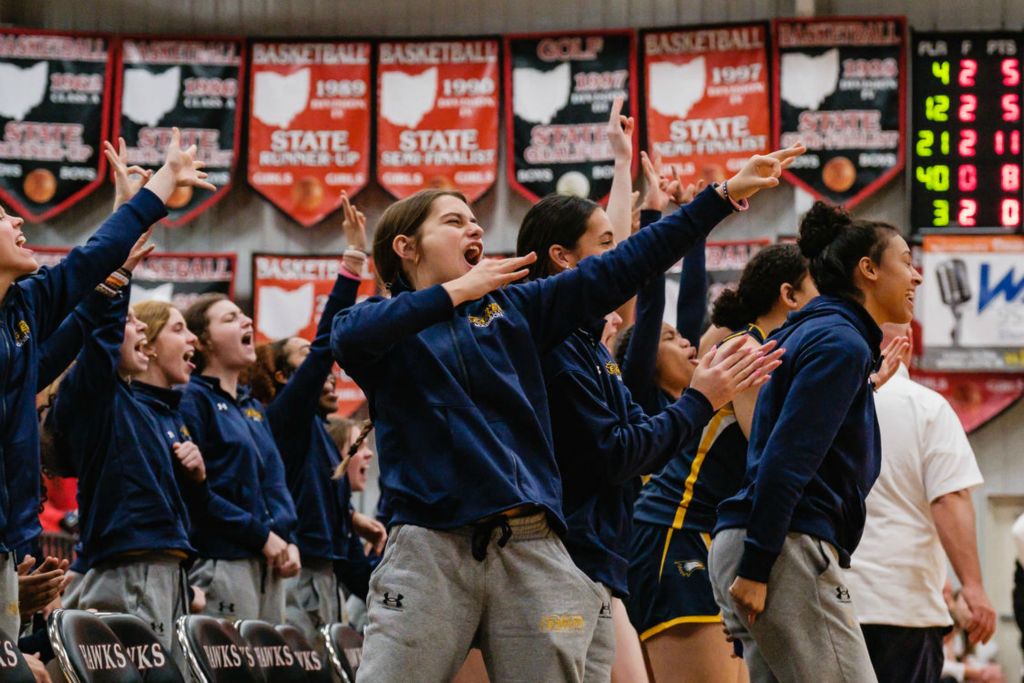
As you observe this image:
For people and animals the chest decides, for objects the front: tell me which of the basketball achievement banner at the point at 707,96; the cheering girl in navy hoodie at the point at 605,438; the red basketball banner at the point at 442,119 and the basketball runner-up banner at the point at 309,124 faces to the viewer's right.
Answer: the cheering girl in navy hoodie

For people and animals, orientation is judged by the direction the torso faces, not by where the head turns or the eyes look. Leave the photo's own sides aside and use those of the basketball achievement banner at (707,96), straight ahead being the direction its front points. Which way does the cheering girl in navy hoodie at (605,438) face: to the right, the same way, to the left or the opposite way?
to the left

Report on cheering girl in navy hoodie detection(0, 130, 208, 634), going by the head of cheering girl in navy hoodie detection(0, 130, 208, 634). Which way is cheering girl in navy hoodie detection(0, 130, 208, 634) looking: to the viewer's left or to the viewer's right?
to the viewer's right

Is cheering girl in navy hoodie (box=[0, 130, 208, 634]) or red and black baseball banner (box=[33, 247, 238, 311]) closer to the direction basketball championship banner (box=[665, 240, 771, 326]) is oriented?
the cheering girl in navy hoodie

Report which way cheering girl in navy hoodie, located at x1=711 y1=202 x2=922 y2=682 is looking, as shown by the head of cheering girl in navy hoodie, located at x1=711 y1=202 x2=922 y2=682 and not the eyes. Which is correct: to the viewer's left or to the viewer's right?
to the viewer's right

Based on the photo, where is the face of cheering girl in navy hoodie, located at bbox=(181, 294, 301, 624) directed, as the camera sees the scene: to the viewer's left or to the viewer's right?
to the viewer's right

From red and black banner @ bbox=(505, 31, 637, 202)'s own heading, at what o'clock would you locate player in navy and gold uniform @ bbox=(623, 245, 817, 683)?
The player in navy and gold uniform is roughly at 12 o'clock from the red and black banner.

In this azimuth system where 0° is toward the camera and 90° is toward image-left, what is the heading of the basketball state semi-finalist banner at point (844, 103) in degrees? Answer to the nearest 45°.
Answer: approximately 0°

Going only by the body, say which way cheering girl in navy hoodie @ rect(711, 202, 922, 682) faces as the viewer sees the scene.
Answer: to the viewer's right

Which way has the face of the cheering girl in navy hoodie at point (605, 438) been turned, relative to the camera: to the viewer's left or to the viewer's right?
to the viewer's right

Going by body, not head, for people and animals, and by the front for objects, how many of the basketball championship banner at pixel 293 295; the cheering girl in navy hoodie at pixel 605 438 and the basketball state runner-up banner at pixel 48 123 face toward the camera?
2

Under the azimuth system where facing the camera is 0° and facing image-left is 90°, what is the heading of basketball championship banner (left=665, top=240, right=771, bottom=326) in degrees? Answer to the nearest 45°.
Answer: approximately 0°
